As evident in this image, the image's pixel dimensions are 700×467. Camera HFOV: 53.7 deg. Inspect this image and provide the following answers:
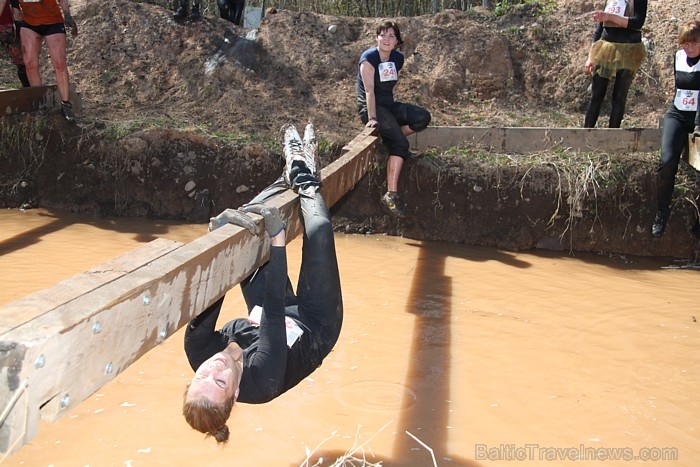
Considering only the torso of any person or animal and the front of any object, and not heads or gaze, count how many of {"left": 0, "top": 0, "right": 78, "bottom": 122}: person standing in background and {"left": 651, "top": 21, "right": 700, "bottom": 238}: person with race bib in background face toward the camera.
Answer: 2

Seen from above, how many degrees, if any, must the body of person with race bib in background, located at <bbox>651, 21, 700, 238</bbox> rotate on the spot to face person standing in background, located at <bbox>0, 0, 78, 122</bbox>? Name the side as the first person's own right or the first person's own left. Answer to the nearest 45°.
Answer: approximately 90° to the first person's own right

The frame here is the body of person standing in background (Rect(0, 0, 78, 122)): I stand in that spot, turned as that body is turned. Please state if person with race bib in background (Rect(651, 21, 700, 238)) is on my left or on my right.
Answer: on my left

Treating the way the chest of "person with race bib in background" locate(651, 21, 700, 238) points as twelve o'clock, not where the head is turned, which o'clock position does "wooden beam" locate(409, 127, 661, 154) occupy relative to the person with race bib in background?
The wooden beam is roughly at 4 o'clock from the person with race bib in background.

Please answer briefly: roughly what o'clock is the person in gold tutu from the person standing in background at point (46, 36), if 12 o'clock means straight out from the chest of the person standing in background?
The person in gold tutu is roughly at 10 o'clock from the person standing in background.

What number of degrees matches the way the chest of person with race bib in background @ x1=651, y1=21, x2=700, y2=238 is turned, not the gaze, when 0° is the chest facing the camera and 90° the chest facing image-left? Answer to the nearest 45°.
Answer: approximately 0°

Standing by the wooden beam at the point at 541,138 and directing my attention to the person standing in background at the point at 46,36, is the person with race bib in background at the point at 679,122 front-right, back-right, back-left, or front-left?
back-left

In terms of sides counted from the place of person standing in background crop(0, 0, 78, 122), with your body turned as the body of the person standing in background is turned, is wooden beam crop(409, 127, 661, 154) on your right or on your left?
on your left

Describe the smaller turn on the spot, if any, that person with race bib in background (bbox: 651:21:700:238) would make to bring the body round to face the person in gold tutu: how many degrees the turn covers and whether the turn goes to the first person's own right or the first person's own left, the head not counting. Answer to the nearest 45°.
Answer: approximately 135° to the first person's own right
